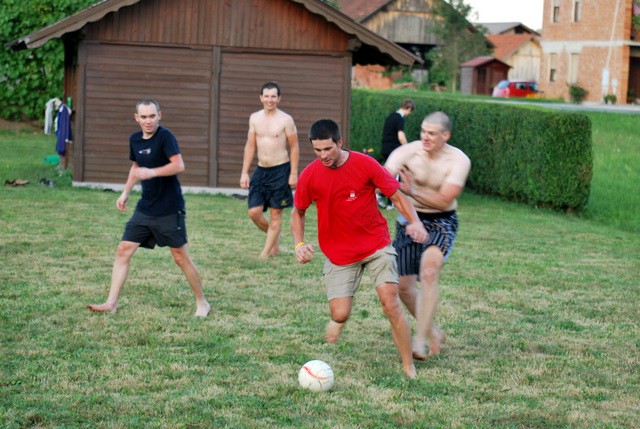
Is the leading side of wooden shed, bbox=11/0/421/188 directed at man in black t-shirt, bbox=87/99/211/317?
yes

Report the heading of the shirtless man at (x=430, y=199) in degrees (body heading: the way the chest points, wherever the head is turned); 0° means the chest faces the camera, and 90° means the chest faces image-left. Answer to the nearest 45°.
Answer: approximately 45°

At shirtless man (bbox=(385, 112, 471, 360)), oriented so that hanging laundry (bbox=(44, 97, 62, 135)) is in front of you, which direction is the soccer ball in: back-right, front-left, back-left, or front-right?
back-left

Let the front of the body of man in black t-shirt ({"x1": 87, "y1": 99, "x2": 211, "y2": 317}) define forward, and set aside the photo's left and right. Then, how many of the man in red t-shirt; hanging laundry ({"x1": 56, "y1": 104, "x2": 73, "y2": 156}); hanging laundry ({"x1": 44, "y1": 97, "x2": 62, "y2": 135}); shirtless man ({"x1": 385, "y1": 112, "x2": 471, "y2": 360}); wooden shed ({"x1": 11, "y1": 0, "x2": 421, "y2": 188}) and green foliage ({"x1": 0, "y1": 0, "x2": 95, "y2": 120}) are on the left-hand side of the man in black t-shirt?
2

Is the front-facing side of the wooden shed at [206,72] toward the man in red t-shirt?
yes

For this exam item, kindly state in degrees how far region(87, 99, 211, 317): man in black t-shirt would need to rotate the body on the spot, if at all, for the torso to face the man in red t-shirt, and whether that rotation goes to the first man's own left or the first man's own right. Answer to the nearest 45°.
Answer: approximately 90° to the first man's own left

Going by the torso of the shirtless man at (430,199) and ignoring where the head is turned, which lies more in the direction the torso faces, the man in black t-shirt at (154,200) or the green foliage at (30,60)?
the man in black t-shirt

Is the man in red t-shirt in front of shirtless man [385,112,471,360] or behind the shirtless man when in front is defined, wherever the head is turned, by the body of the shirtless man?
in front

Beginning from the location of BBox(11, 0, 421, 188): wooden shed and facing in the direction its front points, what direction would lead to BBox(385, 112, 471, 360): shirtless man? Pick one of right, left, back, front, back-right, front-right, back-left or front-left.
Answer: front

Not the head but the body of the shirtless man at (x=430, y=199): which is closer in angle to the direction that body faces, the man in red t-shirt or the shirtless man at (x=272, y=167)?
the man in red t-shirt

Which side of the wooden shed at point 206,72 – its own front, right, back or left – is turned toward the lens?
front
